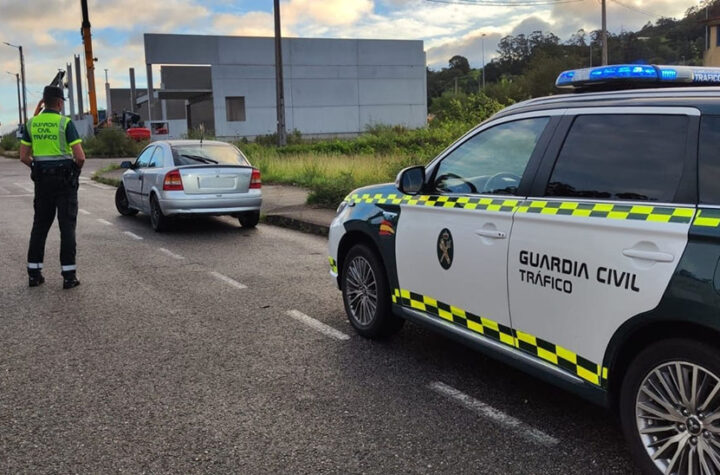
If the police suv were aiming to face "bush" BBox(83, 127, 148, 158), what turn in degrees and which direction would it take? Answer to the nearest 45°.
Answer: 0° — it already faces it

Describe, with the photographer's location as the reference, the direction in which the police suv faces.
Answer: facing away from the viewer and to the left of the viewer
